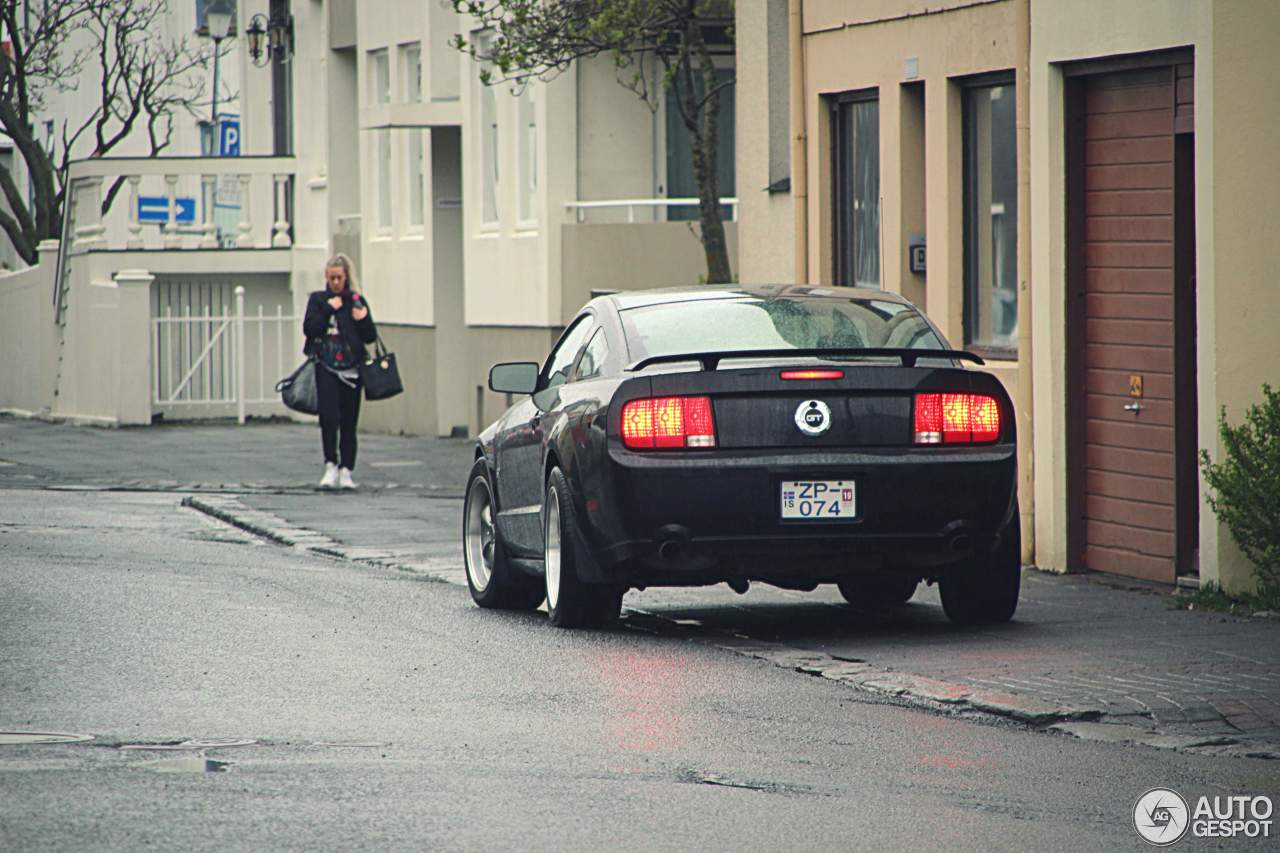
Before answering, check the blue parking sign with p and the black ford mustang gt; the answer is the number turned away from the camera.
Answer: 1

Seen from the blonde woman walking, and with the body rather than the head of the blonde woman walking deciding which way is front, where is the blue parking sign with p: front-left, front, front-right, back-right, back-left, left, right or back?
back

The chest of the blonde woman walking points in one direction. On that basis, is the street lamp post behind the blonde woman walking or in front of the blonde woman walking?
behind

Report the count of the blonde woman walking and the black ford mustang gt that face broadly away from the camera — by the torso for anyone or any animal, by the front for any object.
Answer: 1

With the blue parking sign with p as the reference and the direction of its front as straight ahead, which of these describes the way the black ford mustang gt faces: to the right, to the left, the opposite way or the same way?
the opposite way

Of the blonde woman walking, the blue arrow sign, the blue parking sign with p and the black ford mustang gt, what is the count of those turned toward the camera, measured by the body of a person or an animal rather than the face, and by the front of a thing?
3

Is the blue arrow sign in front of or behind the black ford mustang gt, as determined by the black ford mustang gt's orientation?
in front

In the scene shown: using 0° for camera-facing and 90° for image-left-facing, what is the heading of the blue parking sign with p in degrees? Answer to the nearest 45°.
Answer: approximately 0°

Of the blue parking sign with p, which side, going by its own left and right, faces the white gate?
front

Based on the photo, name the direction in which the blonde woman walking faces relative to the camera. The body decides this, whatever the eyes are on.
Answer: toward the camera

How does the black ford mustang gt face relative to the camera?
away from the camera

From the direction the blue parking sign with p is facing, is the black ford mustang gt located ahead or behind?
ahead

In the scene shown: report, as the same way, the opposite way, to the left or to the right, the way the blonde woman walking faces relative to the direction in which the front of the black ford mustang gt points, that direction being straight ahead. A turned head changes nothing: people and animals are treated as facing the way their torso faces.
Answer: the opposite way

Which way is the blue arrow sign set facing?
toward the camera
